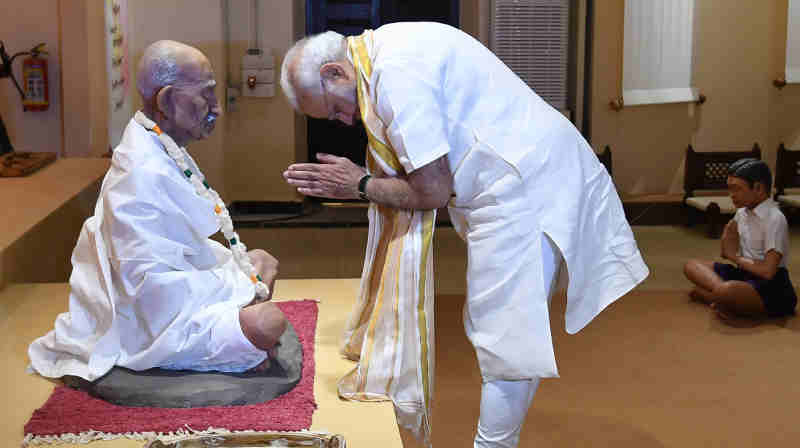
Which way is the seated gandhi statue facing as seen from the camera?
to the viewer's right

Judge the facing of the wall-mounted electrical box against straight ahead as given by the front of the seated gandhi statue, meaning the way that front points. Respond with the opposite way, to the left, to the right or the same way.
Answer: to the right

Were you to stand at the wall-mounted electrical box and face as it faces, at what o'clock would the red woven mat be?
The red woven mat is roughly at 12 o'clock from the wall-mounted electrical box.

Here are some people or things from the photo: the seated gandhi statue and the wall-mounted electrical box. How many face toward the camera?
1

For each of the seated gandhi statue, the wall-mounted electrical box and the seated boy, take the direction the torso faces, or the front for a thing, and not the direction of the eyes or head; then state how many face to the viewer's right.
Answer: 1

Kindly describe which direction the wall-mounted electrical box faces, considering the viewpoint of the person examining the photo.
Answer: facing the viewer

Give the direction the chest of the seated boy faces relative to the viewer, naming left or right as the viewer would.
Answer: facing the viewer and to the left of the viewer

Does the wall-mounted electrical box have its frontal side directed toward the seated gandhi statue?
yes

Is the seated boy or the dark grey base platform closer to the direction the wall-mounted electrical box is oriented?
the dark grey base platform

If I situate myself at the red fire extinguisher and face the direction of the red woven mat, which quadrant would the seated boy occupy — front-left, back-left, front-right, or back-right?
front-left

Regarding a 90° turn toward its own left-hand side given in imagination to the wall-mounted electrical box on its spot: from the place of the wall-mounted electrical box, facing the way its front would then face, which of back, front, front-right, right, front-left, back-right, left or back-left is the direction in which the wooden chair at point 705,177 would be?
front
